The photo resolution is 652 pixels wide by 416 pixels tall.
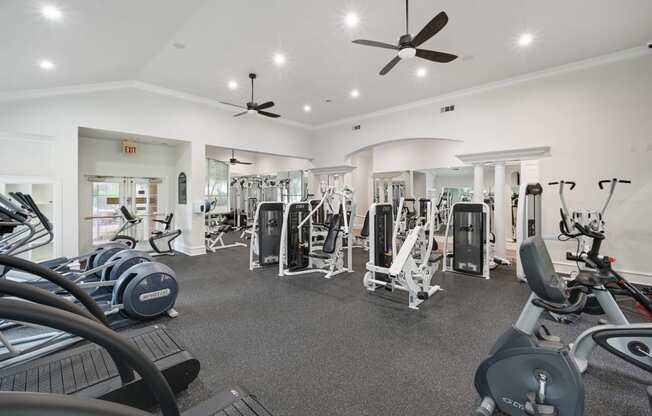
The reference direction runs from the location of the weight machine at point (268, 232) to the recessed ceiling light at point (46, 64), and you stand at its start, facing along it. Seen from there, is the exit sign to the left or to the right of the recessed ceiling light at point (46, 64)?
right

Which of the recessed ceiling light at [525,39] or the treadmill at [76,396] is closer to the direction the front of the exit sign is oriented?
the treadmill

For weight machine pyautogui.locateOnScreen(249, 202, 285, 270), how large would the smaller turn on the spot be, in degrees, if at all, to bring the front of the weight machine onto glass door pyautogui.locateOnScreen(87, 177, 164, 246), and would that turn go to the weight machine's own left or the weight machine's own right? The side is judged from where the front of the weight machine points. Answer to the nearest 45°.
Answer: approximately 180°

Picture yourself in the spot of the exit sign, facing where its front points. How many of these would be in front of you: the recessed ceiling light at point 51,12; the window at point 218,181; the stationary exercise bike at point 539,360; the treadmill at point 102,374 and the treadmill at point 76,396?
4

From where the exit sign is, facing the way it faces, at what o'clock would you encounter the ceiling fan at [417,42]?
The ceiling fan is roughly at 11 o'clock from the exit sign.

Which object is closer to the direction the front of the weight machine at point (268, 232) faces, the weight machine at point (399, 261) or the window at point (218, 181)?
the weight machine

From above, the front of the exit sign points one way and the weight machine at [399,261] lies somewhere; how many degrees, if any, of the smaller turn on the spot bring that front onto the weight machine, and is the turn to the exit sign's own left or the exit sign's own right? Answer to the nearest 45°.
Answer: approximately 45° to the exit sign's own left

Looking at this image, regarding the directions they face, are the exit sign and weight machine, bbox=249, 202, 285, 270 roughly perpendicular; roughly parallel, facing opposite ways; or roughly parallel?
roughly parallel

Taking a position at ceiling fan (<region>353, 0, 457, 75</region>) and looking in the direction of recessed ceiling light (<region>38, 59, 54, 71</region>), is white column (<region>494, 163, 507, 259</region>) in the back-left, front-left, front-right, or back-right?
back-right

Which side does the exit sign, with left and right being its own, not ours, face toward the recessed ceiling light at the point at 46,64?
front

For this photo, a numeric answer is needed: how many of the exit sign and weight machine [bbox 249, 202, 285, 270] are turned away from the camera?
0

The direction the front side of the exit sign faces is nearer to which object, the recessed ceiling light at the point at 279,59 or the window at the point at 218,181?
the recessed ceiling light

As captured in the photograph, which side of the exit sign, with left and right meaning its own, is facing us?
front

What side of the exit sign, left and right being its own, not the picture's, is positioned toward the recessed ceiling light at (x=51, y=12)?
front

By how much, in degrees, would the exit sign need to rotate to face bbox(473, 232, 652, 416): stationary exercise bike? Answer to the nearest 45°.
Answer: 0° — it already faces it

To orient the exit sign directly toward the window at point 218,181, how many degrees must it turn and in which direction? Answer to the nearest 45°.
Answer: approximately 135° to its left

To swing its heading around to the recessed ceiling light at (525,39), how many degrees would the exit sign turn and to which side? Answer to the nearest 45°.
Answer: approximately 45° to its left
